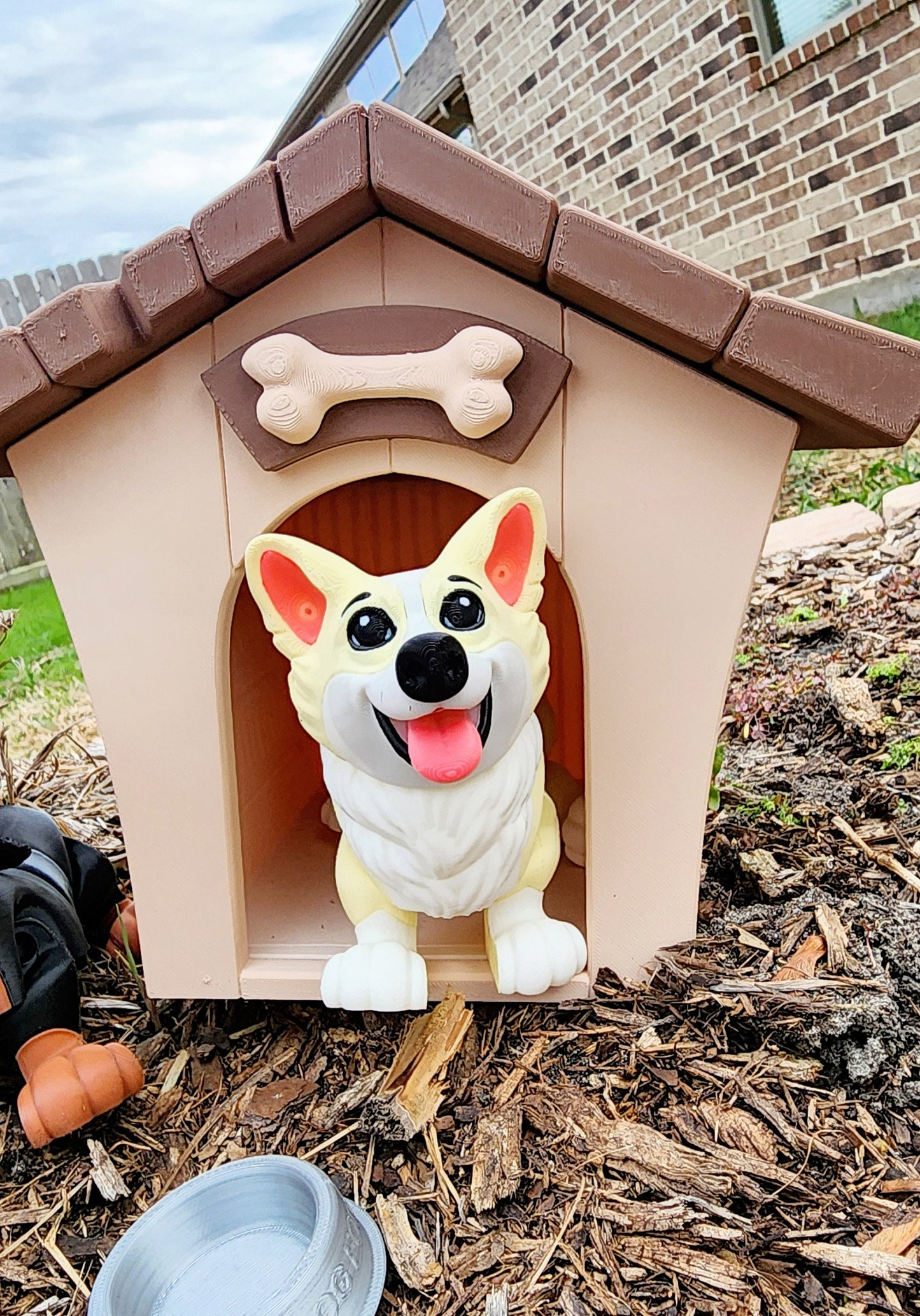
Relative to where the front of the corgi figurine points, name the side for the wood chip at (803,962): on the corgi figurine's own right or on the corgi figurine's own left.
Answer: on the corgi figurine's own left

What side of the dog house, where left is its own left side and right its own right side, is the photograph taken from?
front

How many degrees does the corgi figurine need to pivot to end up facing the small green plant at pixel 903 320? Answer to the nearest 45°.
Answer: approximately 135° to its left

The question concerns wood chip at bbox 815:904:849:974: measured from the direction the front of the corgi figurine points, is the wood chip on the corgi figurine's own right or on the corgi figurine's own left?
on the corgi figurine's own left

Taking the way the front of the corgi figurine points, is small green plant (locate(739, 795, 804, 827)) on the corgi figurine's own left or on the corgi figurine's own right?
on the corgi figurine's own left

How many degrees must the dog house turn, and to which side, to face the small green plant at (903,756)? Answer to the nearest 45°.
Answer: approximately 135° to its left

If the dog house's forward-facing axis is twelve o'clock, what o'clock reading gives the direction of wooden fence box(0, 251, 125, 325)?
The wooden fence is roughly at 5 o'clock from the dog house.
